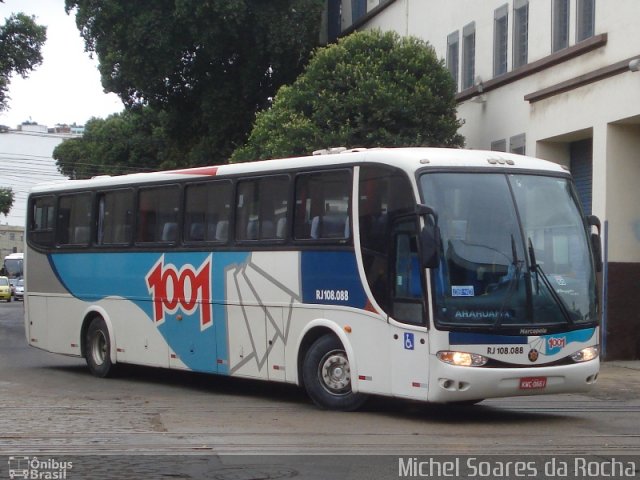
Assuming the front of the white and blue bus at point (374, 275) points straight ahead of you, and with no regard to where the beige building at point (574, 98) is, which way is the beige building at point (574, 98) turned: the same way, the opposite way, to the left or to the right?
to the right

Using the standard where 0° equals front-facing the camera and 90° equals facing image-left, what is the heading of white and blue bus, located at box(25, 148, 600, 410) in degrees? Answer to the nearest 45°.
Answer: approximately 315°

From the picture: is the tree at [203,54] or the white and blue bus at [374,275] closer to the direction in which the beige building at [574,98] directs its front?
the white and blue bus

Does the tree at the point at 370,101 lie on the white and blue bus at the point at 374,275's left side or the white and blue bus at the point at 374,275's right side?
on its left

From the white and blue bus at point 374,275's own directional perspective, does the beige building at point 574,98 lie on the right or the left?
on its left

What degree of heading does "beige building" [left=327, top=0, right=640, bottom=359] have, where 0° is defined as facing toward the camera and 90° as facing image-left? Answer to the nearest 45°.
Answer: approximately 45°

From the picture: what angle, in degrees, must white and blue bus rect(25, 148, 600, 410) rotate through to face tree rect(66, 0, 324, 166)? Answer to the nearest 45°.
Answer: approximately 135° to its left

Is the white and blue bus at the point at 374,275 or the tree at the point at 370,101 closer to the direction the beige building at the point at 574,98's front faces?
the white and blue bus
